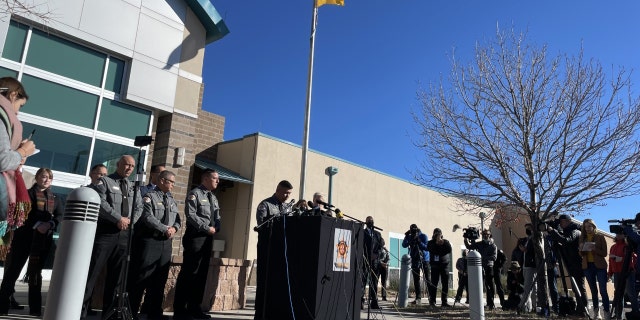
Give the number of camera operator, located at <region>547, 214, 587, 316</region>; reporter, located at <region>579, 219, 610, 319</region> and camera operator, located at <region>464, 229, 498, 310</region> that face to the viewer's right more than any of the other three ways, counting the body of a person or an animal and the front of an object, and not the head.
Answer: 0

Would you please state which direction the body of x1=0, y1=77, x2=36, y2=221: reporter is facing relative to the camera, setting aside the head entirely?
to the viewer's right

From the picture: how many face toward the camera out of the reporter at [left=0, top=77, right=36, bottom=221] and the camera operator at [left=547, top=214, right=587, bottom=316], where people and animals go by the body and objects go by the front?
0

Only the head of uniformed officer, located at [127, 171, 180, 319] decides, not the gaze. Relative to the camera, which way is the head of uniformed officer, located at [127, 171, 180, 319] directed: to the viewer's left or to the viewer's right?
to the viewer's right

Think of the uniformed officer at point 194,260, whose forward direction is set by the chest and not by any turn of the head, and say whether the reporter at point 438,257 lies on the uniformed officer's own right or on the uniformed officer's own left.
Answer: on the uniformed officer's own left

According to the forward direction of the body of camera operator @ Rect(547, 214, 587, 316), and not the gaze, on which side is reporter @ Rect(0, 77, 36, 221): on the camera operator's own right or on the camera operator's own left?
on the camera operator's own left

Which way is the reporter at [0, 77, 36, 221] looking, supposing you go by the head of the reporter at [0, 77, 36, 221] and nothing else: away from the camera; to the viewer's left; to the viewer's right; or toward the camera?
to the viewer's right

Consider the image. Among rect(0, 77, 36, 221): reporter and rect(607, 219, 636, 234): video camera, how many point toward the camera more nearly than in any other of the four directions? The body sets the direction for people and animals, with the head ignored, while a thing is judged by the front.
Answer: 0

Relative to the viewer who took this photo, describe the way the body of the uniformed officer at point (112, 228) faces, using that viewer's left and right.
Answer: facing the viewer and to the right of the viewer

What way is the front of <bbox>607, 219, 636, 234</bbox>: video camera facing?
to the viewer's left
